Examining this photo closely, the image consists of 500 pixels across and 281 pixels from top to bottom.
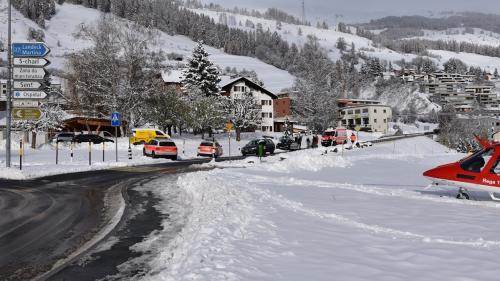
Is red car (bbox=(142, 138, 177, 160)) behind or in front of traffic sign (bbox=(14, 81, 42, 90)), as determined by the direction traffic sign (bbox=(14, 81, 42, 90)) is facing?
behind

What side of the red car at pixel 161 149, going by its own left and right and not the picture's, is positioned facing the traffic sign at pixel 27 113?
left

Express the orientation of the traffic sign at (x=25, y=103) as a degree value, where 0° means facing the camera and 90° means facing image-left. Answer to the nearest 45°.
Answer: approximately 0°
